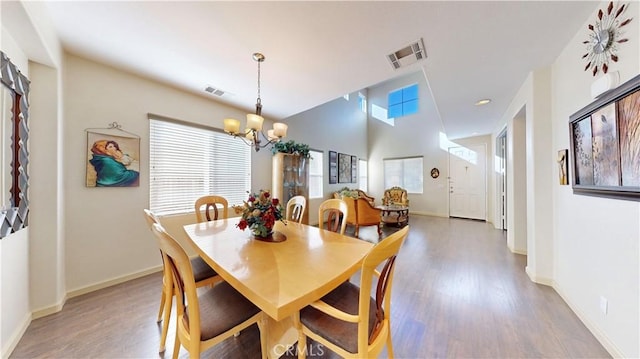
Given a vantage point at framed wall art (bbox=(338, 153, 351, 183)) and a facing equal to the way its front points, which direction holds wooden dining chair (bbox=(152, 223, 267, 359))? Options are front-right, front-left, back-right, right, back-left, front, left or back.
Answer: front-right

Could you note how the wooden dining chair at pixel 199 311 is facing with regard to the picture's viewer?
facing away from the viewer and to the right of the viewer

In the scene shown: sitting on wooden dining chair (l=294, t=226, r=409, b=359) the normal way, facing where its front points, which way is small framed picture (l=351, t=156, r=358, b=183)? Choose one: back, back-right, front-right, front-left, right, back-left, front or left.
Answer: front-right

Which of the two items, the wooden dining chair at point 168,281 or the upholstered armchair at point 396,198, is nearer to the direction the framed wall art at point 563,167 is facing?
the wooden dining chair

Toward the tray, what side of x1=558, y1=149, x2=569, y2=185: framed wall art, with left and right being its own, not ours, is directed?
front

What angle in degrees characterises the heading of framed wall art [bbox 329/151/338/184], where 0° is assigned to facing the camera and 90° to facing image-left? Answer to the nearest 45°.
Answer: approximately 315°

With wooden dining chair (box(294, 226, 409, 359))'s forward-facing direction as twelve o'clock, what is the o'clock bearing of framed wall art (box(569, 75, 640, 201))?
The framed wall art is roughly at 4 o'clock from the wooden dining chair.

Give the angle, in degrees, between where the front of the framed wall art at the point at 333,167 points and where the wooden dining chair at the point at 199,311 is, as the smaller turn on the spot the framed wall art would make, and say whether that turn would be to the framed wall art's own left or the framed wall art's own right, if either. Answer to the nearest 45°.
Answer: approximately 45° to the framed wall art's own right

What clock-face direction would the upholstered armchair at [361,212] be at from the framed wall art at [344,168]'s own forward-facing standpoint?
The upholstered armchair is roughly at 1 o'clock from the framed wall art.

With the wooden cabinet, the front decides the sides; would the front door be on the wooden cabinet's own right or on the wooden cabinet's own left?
on the wooden cabinet's own left

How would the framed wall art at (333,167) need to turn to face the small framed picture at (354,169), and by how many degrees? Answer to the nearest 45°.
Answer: approximately 90° to its left

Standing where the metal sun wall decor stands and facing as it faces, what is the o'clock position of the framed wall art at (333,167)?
The framed wall art is roughly at 2 o'clock from the metal sun wall decor.

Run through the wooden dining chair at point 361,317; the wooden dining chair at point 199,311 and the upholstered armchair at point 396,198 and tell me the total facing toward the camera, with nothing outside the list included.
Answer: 1

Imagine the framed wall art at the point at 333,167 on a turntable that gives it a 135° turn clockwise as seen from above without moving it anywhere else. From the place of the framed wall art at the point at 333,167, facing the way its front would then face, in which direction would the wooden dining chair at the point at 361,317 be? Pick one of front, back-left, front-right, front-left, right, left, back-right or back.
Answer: left

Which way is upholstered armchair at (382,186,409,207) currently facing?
toward the camera

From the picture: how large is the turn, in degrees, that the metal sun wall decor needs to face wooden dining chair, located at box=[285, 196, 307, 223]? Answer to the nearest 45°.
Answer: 0° — it already faces it

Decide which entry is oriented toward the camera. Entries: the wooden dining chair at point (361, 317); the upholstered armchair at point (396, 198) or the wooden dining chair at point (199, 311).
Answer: the upholstered armchair

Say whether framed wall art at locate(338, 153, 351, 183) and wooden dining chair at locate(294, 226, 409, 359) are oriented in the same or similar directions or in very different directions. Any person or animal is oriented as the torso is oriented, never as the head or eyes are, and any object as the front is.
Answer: very different directions

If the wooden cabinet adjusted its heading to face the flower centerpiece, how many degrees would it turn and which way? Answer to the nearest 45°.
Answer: approximately 45° to its right

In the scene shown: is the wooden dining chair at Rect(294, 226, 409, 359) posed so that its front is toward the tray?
yes

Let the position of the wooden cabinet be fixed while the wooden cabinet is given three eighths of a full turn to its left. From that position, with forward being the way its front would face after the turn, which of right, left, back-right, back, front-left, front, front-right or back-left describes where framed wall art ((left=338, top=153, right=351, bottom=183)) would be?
front-right
